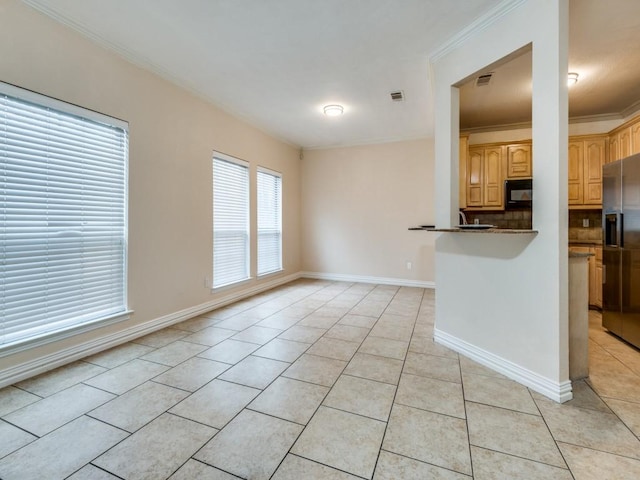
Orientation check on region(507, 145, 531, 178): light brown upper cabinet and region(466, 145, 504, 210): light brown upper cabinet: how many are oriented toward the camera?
2

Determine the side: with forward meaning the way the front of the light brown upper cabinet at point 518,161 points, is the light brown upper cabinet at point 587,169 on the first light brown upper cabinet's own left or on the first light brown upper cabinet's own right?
on the first light brown upper cabinet's own left

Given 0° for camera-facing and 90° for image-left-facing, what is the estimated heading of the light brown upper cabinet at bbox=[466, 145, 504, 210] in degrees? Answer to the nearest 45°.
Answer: approximately 0°

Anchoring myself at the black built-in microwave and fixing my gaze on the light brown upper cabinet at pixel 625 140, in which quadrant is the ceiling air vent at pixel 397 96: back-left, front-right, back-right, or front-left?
back-right

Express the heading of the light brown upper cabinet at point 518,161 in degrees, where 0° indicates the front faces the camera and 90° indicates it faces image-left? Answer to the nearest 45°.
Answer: approximately 0°

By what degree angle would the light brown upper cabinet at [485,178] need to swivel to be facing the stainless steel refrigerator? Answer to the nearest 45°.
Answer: approximately 45° to its left

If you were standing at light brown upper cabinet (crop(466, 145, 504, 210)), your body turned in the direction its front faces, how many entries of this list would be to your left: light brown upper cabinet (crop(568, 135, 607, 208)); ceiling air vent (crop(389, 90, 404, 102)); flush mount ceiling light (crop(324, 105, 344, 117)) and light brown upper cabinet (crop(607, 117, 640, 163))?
2

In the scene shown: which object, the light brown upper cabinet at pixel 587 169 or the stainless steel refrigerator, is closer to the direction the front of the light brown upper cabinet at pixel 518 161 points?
the stainless steel refrigerator

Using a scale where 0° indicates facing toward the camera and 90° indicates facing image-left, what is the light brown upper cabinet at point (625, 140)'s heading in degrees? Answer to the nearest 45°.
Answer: approximately 45°

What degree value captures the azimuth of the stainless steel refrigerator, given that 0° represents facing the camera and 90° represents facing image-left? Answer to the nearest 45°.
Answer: approximately 45°
